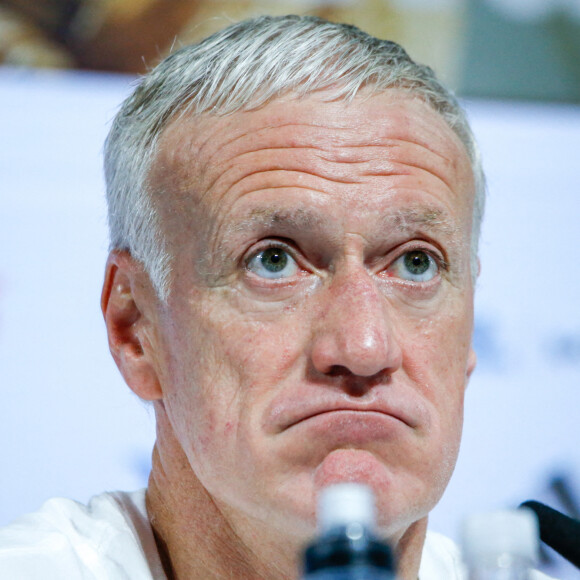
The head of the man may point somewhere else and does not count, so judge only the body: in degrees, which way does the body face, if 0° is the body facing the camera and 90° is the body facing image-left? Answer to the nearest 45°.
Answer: approximately 315°

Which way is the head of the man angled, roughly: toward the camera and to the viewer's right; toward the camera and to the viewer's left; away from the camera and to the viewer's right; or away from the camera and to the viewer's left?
toward the camera and to the viewer's right
